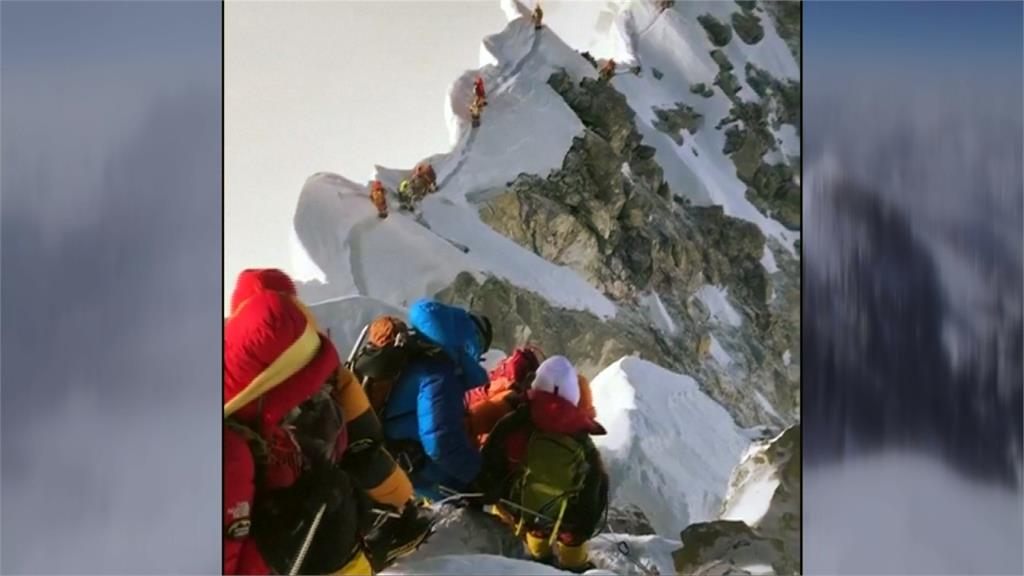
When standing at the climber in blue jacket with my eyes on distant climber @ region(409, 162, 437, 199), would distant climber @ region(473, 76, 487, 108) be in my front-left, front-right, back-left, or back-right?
front-right

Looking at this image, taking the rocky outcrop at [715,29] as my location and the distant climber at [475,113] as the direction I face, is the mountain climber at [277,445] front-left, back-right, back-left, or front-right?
front-left

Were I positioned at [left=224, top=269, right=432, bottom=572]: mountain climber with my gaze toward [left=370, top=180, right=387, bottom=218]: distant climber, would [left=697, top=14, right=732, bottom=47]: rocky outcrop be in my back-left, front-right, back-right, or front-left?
front-right

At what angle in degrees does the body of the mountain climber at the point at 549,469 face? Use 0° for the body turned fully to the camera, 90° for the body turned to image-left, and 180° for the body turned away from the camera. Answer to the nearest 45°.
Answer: approximately 180°
